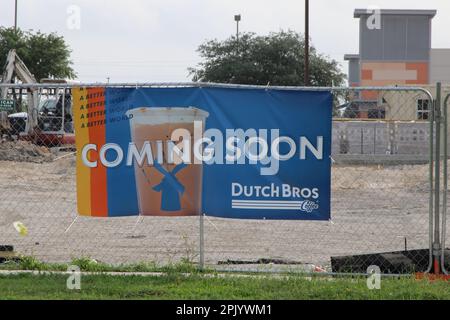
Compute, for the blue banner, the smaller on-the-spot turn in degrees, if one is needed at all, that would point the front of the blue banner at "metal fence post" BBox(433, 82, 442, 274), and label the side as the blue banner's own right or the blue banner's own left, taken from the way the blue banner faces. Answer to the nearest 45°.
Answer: approximately 90° to the blue banner's own left

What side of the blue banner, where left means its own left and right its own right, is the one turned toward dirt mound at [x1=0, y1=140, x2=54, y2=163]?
back

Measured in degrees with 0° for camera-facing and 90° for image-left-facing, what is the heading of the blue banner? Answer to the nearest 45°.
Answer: approximately 0°
